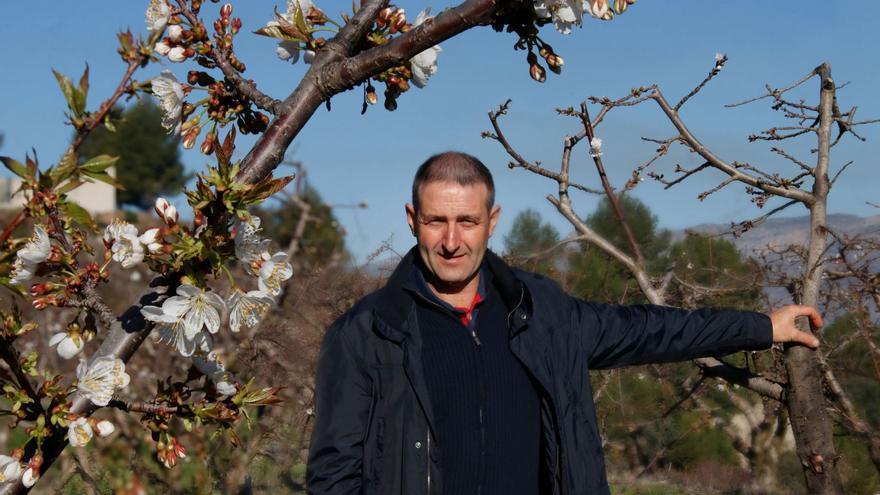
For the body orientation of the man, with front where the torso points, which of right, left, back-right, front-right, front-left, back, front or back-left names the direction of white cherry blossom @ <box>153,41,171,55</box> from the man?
front-right

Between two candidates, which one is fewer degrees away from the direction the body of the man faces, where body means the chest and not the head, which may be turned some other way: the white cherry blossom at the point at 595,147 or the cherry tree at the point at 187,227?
the cherry tree

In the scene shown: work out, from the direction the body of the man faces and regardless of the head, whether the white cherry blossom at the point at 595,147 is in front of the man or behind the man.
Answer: behind

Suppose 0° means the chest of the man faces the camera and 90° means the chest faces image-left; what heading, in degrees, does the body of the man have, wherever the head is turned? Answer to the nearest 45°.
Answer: approximately 0°

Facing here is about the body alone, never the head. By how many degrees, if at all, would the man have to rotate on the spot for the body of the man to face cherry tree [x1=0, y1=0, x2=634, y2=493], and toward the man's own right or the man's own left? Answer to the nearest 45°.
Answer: approximately 45° to the man's own right
